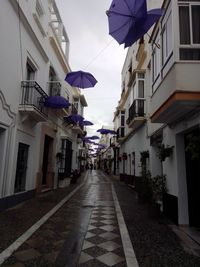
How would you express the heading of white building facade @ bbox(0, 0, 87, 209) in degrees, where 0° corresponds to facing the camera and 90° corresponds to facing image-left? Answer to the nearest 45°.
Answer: approximately 270°

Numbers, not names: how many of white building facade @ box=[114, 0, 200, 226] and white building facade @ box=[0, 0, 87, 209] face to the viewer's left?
1

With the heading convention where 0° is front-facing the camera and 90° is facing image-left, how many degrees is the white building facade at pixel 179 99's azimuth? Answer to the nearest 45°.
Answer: approximately 90°

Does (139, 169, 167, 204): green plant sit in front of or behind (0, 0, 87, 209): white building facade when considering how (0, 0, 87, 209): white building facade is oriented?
in front

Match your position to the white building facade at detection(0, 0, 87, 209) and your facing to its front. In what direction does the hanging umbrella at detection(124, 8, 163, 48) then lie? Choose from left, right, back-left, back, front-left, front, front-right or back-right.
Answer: front-right

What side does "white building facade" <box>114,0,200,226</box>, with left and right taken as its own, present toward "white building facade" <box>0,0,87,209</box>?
front

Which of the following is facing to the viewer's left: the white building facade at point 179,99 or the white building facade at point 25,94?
the white building facade at point 179,99

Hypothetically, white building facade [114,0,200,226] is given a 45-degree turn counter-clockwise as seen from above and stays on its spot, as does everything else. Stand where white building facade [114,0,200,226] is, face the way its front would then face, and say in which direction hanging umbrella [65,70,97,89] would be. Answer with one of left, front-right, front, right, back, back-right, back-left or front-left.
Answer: right

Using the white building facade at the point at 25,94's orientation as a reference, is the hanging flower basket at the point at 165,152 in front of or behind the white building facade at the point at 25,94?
in front

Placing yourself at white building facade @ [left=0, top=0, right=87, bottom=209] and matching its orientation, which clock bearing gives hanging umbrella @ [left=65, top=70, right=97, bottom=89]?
The hanging umbrella is roughly at 11 o'clock from the white building facade.
